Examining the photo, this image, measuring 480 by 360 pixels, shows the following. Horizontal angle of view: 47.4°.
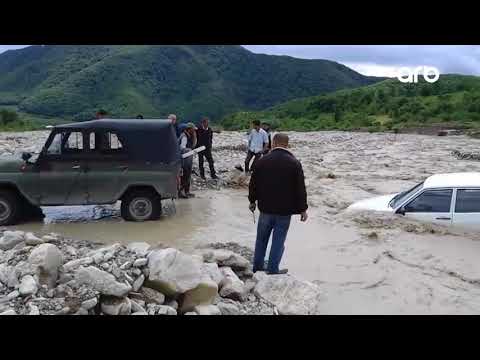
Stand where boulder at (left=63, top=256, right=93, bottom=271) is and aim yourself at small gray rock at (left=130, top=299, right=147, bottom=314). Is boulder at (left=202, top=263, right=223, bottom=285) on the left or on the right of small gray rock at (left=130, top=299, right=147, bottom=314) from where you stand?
left

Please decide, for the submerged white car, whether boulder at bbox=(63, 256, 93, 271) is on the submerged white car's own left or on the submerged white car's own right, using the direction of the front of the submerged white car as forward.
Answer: on the submerged white car's own left

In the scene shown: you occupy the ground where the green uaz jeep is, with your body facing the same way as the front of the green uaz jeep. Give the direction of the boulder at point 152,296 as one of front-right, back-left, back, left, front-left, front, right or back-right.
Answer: left

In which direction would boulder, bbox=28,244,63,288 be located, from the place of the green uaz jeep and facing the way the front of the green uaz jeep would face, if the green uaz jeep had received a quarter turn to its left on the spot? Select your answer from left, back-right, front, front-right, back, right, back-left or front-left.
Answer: front

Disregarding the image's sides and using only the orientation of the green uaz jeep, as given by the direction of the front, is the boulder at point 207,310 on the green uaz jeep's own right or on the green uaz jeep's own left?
on the green uaz jeep's own left

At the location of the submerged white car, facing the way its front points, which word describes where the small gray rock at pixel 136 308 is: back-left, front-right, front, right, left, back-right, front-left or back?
front-left

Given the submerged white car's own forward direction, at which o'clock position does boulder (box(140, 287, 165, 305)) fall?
The boulder is roughly at 10 o'clock from the submerged white car.

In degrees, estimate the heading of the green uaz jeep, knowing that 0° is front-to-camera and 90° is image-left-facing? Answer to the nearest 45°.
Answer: approximately 90°

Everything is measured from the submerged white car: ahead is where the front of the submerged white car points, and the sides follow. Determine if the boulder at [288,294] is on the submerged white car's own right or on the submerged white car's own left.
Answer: on the submerged white car's own left

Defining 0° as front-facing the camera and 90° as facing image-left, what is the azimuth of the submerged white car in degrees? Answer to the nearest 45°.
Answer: approximately 90°

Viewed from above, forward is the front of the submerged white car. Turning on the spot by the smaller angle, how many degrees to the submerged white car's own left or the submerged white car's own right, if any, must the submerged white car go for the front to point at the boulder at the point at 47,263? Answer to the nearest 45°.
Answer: approximately 45° to the submerged white car's own left

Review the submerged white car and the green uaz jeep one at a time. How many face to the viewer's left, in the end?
2

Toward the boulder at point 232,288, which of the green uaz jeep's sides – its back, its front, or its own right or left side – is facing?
left

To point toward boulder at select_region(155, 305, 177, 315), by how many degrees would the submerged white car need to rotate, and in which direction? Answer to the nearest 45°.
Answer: approximately 45° to its left
